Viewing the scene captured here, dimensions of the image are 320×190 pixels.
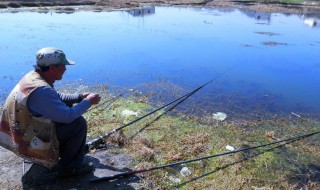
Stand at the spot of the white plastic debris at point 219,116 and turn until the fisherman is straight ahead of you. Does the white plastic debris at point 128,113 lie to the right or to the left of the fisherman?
right

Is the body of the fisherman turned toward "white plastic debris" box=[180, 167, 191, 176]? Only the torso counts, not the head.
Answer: yes

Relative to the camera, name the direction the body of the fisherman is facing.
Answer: to the viewer's right

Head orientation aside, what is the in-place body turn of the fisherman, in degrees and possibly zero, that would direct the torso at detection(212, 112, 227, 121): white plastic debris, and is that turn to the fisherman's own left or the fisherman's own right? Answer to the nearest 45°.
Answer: approximately 45° to the fisherman's own left

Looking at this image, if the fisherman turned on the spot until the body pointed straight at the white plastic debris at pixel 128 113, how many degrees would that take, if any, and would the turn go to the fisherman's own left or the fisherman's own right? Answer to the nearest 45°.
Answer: approximately 45° to the fisherman's own left

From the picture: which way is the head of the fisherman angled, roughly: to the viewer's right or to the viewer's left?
to the viewer's right

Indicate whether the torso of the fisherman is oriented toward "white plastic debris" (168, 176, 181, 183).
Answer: no
